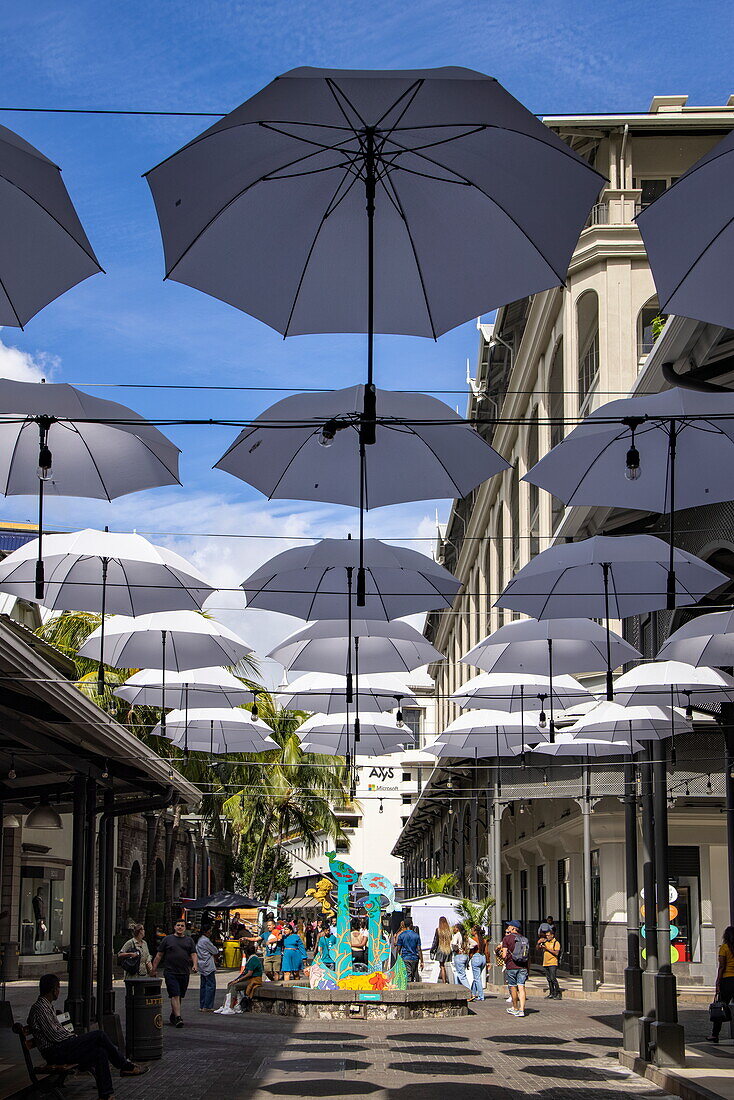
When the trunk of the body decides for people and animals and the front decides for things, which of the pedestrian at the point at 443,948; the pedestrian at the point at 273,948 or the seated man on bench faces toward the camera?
the pedestrian at the point at 273,948

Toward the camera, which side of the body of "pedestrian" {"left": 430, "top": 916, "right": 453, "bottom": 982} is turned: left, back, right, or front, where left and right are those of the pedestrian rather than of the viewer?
back

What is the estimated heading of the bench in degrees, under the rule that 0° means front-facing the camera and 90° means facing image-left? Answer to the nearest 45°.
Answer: approximately 270°

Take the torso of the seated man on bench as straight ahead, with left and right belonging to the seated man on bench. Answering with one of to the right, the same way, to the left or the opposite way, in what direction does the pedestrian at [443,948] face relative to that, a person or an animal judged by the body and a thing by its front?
to the left

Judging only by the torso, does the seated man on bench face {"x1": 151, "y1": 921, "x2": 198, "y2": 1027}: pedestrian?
no

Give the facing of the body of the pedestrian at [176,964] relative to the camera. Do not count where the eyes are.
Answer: toward the camera

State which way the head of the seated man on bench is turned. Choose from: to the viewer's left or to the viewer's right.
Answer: to the viewer's right

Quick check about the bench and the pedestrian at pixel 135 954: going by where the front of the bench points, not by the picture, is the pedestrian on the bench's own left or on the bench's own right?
on the bench's own left

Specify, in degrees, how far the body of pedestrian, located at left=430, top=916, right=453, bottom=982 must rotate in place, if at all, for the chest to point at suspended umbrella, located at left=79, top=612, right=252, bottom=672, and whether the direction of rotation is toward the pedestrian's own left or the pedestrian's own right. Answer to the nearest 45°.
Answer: approximately 180°

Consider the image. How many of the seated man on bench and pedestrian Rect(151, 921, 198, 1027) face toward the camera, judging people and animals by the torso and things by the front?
1

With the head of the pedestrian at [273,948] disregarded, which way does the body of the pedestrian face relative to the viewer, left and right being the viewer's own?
facing the viewer

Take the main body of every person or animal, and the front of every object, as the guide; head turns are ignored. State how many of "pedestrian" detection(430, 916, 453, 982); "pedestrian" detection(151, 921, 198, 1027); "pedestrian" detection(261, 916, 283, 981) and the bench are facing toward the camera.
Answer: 2

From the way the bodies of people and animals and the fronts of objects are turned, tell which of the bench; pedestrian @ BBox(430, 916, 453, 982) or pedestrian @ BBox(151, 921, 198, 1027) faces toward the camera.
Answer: pedestrian @ BBox(151, 921, 198, 1027)

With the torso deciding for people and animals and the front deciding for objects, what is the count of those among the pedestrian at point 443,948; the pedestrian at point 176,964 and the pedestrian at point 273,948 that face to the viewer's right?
0

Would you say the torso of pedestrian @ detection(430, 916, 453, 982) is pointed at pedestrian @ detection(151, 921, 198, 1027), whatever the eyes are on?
no
